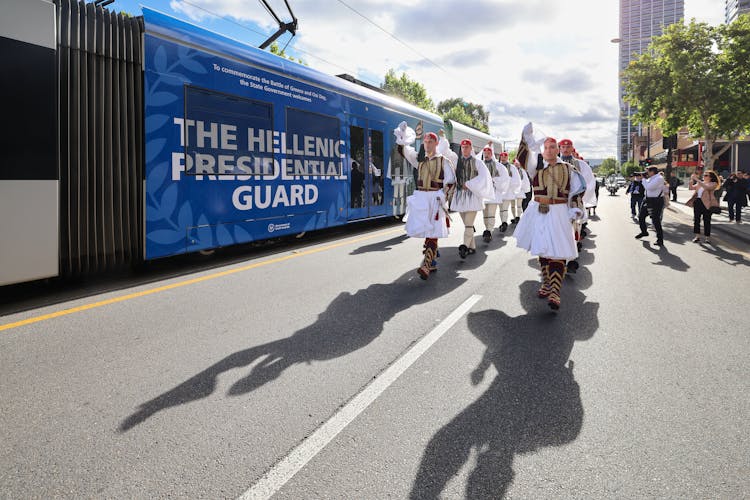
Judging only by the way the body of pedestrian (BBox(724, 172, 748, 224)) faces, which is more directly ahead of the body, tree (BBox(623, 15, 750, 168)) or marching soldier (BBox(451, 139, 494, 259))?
the marching soldier

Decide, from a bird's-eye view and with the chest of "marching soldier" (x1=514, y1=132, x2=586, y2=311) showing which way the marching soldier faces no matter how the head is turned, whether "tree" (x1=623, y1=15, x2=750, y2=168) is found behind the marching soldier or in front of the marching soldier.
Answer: behind

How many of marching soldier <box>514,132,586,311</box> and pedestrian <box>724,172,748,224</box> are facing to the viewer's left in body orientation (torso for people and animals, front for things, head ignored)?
0

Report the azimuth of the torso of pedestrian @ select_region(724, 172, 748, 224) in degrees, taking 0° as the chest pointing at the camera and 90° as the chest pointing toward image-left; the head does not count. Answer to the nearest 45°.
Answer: approximately 0°

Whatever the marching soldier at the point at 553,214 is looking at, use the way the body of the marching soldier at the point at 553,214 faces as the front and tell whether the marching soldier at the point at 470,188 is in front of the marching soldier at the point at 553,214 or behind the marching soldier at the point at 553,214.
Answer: behind

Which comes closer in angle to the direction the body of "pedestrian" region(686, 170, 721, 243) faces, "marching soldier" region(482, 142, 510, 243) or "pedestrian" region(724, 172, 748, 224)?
the marching soldier
